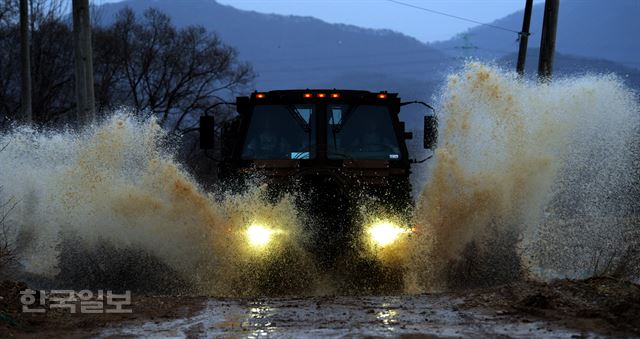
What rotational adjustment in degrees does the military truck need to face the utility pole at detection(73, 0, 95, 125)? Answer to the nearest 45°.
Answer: approximately 135° to its right

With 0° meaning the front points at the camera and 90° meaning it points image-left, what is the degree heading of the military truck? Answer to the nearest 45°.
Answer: approximately 0°

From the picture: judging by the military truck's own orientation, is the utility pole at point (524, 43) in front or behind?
behind

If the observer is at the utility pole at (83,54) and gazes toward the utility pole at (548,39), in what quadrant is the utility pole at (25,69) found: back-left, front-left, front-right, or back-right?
back-left

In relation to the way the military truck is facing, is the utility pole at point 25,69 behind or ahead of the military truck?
behind

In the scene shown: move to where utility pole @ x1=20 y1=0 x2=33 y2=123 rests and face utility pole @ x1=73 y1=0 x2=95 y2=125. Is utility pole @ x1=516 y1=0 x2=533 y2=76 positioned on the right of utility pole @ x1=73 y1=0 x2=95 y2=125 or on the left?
left

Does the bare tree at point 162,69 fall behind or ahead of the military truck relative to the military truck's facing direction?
behind

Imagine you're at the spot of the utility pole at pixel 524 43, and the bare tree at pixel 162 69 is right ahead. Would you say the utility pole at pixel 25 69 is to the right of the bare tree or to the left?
left
